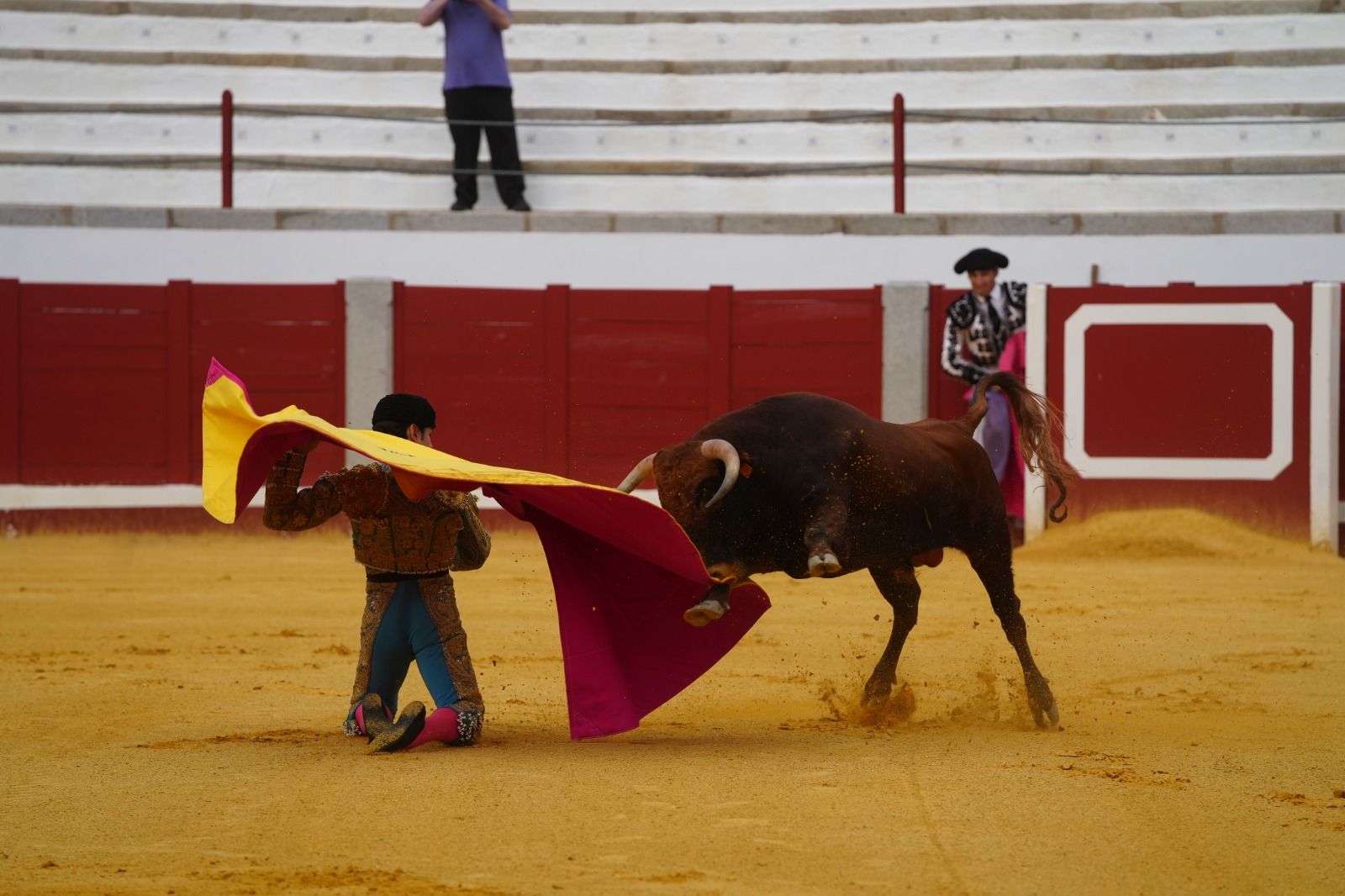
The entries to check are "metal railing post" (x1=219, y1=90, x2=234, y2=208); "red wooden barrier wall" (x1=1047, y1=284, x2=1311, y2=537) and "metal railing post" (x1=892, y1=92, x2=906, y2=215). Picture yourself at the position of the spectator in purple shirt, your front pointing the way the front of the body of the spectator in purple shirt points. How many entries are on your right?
1

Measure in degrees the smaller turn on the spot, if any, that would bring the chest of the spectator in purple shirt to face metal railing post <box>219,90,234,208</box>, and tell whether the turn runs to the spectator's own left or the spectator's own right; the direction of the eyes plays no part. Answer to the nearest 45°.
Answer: approximately 90° to the spectator's own right

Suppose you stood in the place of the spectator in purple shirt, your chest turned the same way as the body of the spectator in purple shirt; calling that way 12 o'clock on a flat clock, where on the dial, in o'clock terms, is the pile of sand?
The pile of sand is roughly at 10 o'clock from the spectator in purple shirt.

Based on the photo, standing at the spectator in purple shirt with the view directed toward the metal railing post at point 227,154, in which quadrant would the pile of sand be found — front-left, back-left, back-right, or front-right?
back-left

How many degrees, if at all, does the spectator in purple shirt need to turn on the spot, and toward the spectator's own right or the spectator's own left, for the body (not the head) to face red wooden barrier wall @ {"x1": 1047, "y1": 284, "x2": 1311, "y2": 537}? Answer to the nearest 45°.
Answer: approximately 45° to the spectator's own left

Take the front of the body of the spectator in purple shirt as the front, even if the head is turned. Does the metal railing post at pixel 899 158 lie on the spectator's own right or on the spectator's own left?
on the spectator's own left

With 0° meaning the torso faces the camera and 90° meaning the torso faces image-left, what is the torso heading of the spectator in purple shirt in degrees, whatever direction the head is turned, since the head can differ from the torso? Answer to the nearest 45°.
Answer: approximately 0°
